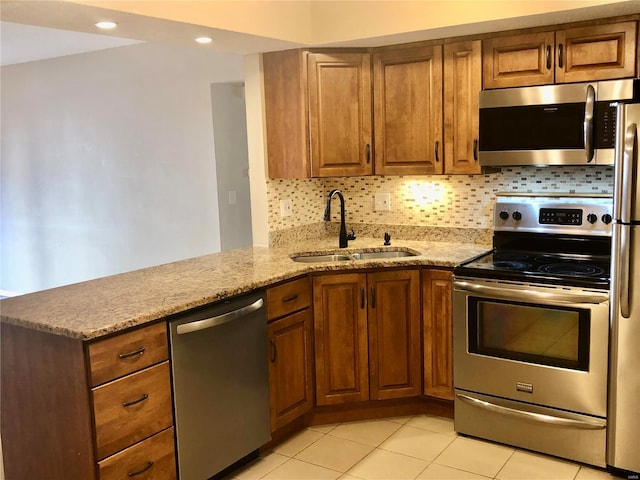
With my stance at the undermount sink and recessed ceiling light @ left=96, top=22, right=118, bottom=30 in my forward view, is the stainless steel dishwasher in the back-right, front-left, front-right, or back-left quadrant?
front-left

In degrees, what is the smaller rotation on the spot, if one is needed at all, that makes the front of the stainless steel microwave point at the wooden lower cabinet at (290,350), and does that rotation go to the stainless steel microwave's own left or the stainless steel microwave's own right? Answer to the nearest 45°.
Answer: approximately 45° to the stainless steel microwave's own right

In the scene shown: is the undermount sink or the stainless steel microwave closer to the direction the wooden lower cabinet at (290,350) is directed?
the stainless steel microwave

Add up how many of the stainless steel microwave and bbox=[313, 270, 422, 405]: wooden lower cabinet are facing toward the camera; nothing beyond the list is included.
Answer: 2

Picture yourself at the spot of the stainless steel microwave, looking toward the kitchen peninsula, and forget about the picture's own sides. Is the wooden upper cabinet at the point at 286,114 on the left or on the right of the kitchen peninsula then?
right

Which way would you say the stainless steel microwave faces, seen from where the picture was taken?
facing the viewer

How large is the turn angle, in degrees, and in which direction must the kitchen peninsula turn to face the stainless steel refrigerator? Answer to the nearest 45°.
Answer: approximately 45° to its left

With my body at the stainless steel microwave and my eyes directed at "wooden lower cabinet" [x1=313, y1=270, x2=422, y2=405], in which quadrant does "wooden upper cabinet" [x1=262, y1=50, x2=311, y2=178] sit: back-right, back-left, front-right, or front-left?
front-right

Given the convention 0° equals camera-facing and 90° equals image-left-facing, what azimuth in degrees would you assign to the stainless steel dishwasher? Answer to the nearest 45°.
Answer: approximately 315°

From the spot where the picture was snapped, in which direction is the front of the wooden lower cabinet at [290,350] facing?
facing the viewer and to the right of the viewer

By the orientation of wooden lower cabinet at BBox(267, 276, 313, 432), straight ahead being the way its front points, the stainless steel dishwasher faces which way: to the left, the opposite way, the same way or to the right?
the same way

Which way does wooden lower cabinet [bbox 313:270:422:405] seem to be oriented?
toward the camera

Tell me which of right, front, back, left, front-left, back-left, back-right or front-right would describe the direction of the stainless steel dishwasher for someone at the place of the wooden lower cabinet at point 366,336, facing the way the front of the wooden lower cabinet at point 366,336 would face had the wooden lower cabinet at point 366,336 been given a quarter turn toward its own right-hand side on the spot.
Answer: front-left
